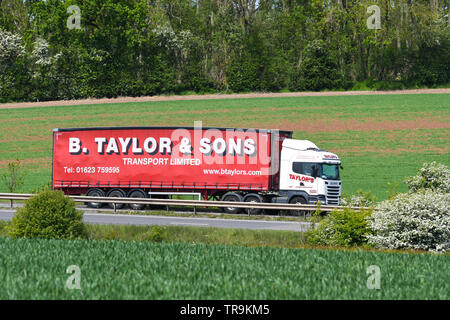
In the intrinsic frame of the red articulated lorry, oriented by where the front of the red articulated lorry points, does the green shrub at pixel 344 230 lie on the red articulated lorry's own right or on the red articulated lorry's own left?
on the red articulated lorry's own right

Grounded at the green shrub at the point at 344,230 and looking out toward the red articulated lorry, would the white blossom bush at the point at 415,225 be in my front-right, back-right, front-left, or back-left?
back-right

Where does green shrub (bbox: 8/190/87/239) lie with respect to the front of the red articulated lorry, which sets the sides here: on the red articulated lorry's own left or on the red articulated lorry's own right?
on the red articulated lorry's own right

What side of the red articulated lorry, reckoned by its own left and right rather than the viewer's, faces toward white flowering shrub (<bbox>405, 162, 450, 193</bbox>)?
front

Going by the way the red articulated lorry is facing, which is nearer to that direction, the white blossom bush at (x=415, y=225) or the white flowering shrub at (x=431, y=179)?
the white flowering shrub

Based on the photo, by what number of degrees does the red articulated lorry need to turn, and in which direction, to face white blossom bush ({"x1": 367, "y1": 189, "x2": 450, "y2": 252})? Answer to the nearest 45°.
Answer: approximately 90° to its right

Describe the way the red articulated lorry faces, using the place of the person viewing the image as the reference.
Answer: facing to the right of the viewer

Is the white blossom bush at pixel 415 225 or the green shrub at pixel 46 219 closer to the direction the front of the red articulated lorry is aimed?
the white blossom bush
